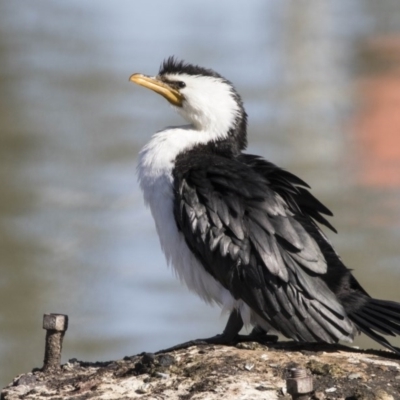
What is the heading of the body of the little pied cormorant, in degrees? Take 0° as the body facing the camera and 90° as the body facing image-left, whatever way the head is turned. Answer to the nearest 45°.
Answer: approximately 90°
